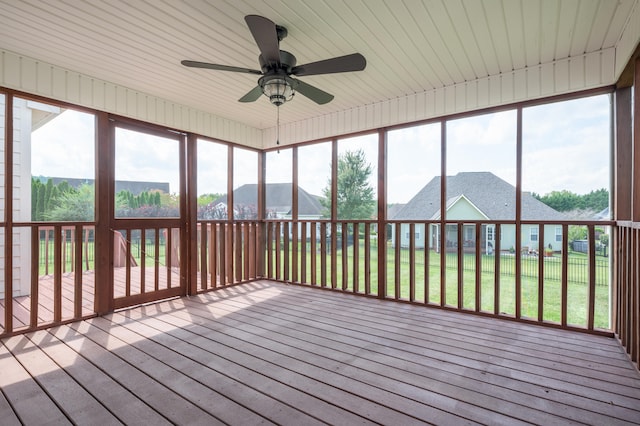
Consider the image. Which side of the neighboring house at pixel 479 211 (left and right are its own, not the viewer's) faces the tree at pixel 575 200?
right
